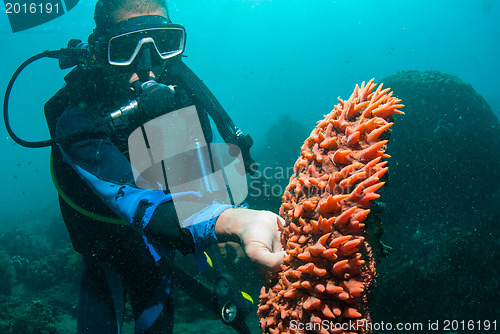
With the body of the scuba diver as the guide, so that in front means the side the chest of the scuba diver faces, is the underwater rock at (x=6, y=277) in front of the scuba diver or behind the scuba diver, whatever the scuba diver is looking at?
behind

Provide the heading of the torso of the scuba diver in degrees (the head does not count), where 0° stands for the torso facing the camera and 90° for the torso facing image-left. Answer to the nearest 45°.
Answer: approximately 315°

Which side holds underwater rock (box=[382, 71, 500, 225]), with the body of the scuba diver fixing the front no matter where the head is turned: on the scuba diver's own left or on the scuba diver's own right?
on the scuba diver's own left

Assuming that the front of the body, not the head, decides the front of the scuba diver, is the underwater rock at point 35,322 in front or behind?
behind

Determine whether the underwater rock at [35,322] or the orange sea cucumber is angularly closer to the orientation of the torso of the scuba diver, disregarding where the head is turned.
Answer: the orange sea cucumber

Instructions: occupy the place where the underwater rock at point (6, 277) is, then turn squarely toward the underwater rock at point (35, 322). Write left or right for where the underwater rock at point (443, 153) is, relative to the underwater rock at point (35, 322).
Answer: left
